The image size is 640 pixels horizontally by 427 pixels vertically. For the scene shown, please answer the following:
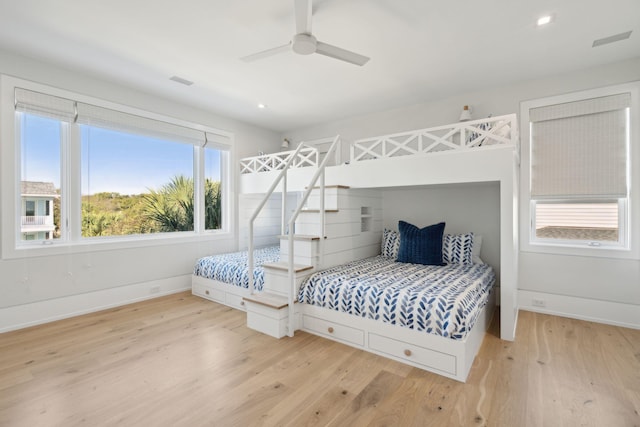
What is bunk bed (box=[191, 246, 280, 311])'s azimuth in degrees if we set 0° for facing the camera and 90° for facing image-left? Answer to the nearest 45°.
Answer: approximately 45°

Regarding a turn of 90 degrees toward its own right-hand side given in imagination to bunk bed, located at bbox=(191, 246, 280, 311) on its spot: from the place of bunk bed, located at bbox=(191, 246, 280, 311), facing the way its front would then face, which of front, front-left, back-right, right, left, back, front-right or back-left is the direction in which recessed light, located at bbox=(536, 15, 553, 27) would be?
back

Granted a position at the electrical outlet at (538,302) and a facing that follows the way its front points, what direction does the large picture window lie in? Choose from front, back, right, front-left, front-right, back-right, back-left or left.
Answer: front-right

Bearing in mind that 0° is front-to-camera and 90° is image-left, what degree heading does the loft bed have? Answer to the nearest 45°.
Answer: approximately 45°

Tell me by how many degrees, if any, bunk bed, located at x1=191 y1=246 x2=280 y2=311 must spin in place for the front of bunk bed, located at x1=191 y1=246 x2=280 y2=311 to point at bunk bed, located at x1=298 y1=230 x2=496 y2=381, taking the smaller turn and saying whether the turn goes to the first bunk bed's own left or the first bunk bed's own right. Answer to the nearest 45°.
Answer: approximately 90° to the first bunk bed's own left
